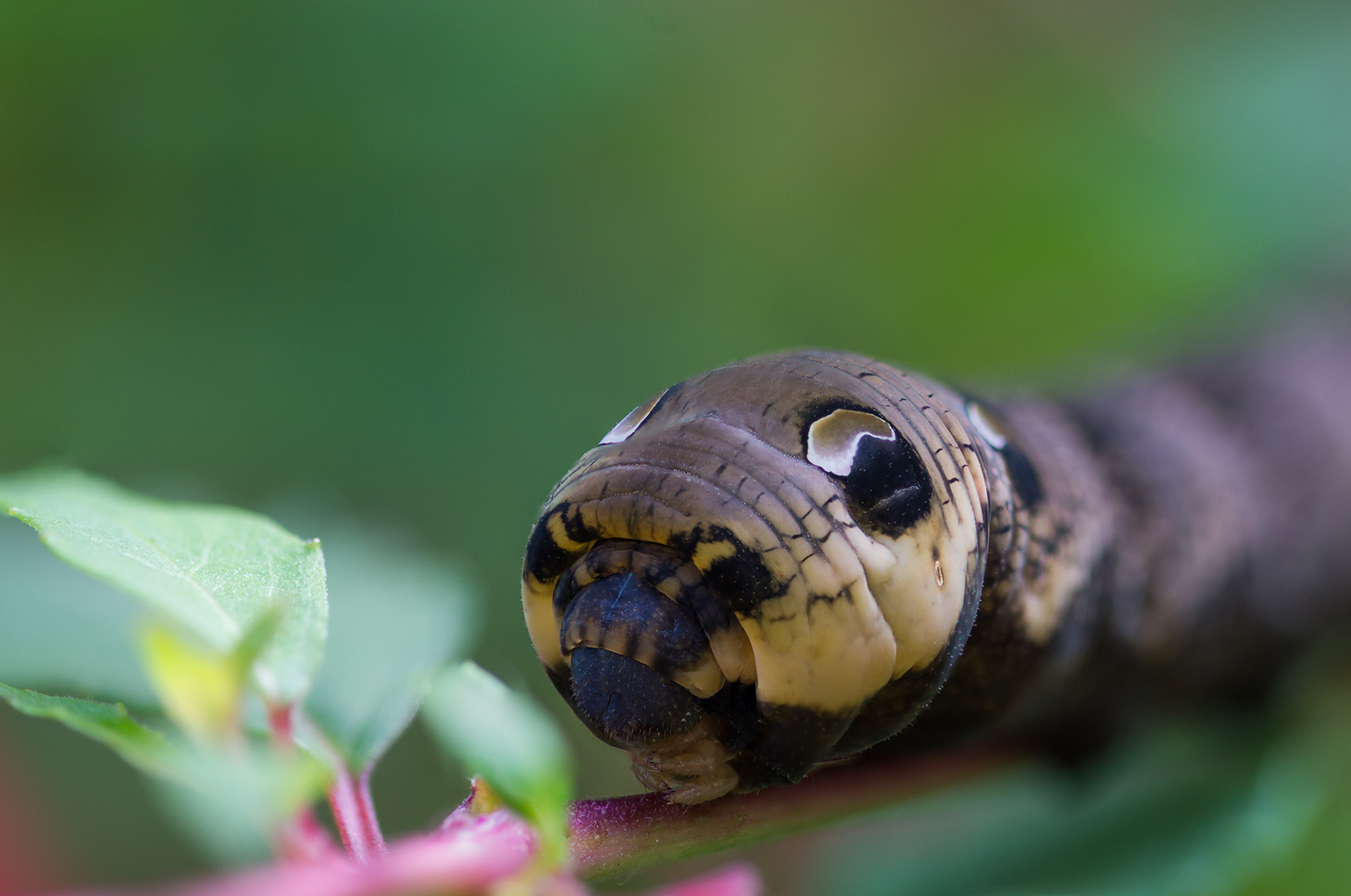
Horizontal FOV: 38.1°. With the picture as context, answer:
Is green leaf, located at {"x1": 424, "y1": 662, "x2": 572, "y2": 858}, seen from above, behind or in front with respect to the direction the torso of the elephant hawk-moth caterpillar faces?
in front

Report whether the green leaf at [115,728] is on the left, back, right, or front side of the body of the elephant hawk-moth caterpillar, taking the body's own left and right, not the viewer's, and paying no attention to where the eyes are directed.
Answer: front
